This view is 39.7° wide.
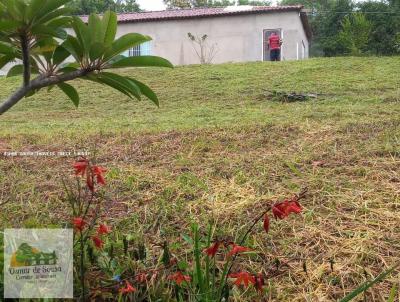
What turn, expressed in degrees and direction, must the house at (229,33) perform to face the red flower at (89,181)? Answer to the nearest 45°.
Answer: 0° — it already faces it

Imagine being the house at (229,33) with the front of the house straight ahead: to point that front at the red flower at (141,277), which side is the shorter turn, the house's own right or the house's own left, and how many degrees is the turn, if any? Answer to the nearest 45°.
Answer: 0° — it already faces it

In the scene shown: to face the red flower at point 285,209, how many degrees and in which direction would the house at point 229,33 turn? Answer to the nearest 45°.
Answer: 0° — it already faces it

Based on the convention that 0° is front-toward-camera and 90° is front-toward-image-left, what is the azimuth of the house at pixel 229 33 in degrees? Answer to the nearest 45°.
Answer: approximately 0°
